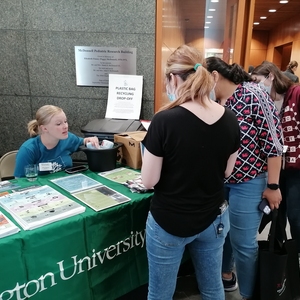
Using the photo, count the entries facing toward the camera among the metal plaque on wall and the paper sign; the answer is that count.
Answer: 2

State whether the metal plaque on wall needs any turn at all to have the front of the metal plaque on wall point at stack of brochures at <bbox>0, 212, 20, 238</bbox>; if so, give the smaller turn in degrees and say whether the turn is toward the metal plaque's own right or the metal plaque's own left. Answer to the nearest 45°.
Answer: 0° — it already faces it

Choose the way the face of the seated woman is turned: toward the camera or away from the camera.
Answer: toward the camera

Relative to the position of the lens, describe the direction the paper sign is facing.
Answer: facing the viewer

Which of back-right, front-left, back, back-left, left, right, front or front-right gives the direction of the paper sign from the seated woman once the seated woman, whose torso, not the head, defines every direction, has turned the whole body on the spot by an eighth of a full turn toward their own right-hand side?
back-left

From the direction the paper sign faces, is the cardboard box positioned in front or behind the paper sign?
in front

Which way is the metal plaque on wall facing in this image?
toward the camera

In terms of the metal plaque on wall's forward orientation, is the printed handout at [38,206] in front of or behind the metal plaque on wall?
in front

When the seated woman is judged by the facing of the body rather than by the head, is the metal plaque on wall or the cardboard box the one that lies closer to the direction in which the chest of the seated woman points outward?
the cardboard box

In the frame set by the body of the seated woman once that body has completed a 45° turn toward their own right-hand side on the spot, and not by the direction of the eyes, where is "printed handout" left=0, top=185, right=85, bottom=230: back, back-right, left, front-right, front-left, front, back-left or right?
front

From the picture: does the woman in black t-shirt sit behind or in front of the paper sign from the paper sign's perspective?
in front

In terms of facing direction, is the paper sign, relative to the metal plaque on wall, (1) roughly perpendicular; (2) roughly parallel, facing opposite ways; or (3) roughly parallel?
roughly parallel

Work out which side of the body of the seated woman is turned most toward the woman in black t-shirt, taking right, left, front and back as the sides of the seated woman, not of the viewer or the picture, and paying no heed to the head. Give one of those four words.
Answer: front

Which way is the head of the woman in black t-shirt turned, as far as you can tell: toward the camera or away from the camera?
away from the camera
